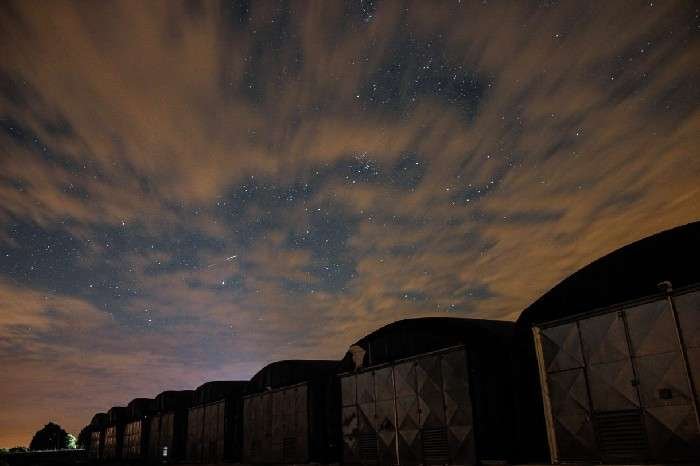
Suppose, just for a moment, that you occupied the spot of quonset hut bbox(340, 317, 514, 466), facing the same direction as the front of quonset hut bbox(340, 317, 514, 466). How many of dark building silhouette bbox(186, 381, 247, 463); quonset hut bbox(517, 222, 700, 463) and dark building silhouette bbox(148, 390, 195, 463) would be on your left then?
1

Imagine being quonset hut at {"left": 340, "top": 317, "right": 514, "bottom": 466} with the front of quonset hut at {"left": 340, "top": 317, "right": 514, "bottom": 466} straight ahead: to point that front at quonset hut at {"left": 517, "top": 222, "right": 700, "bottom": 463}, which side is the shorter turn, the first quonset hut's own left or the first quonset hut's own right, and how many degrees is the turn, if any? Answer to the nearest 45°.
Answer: approximately 90° to the first quonset hut's own left

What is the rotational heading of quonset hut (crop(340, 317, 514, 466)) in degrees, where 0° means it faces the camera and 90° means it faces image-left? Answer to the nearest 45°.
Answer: approximately 45°

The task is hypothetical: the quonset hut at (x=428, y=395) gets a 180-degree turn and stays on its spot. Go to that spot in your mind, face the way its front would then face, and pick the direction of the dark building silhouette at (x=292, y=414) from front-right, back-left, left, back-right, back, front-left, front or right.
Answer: left

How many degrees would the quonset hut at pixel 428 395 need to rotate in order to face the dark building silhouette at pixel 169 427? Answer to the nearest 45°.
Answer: approximately 90° to its right

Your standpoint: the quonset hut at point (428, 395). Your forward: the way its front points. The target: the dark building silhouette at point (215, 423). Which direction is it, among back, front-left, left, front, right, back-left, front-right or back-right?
right
